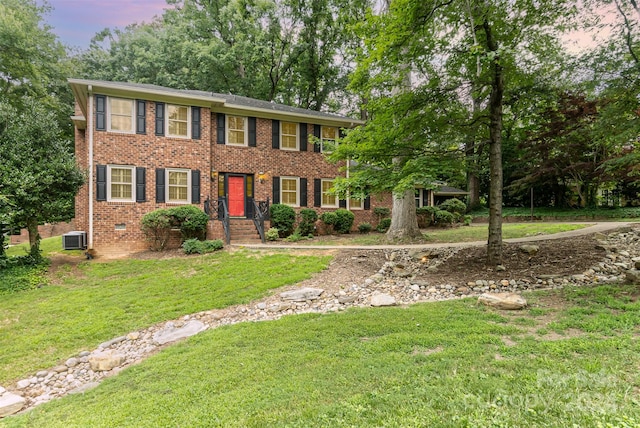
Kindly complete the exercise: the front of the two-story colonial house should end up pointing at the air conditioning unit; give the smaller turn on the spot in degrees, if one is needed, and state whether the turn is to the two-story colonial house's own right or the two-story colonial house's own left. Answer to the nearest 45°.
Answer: approximately 135° to the two-story colonial house's own right

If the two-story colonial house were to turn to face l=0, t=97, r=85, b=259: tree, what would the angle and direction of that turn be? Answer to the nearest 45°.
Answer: approximately 90° to its right

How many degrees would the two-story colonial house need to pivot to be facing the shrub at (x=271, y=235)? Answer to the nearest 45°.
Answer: approximately 45° to its left

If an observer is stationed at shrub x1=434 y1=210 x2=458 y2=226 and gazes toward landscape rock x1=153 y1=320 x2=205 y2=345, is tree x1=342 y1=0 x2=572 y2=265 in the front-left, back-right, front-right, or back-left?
front-left

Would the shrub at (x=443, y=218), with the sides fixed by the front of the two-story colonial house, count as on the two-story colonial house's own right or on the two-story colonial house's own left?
on the two-story colonial house's own left

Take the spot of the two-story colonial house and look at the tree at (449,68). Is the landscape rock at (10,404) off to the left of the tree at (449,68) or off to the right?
right

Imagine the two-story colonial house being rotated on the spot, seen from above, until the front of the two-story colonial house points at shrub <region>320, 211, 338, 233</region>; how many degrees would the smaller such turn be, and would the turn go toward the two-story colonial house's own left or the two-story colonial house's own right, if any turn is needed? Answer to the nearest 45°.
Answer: approximately 45° to the two-story colonial house's own left

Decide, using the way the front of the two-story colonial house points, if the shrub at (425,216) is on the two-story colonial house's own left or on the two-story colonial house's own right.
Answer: on the two-story colonial house's own left

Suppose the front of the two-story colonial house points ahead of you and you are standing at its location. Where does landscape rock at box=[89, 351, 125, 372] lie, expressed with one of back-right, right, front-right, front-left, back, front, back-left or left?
front-right

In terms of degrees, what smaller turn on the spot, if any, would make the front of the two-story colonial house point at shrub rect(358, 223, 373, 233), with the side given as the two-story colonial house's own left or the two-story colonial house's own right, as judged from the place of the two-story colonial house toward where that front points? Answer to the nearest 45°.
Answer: approximately 45° to the two-story colonial house's own left

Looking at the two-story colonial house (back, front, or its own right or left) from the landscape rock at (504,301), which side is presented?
front

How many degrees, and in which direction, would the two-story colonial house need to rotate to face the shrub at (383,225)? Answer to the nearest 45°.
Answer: approximately 45° to its left

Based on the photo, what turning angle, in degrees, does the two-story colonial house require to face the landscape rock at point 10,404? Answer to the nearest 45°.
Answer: approximately 45° to its right

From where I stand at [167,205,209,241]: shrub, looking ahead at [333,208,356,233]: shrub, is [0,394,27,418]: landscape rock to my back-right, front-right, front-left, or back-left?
back-right

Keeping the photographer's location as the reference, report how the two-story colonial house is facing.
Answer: facing the viewer and to the right of the viewer

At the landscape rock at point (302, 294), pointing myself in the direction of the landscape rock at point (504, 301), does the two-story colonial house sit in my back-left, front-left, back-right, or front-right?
back-left
